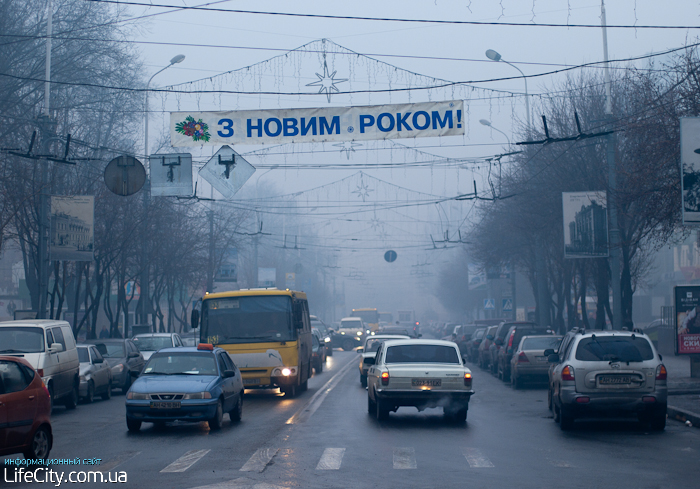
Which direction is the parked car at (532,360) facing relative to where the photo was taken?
away from the camera

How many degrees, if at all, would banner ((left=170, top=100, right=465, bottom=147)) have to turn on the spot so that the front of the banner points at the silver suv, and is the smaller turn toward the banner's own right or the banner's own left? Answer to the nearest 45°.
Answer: approximately 45° to the banner's own left

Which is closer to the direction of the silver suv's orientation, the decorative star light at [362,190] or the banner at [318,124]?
the decorative star light

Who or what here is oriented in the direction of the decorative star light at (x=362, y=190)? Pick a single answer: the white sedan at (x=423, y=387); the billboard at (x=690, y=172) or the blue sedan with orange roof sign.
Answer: the white sedan

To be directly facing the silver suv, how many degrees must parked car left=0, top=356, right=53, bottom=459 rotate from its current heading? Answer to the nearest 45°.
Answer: approximately 135° to its left

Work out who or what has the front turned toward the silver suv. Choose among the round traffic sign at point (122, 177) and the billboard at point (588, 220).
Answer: the billboard

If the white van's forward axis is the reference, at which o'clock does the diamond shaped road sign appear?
The diamond shaped road sign is roughly at 7 o'clock from the white van.

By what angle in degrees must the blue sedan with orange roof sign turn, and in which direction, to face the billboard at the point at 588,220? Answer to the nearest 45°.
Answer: approximately 180°

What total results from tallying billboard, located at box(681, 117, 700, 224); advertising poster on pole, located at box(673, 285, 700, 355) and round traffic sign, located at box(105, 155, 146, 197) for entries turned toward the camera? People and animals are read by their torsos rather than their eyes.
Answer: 2

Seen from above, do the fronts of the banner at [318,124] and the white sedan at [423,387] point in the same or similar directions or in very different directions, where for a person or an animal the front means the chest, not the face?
very different directions

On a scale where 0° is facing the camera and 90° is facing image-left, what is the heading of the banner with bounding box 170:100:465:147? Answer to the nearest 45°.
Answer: approximately 0°

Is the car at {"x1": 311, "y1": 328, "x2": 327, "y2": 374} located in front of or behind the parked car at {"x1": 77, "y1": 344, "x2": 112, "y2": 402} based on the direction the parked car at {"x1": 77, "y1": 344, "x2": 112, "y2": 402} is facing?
behind

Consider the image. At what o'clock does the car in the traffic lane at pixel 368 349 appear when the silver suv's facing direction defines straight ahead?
The car in the traffic lane is roughly at 11 o'clock from the silver suv.

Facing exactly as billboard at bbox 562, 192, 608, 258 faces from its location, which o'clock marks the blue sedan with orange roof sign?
The blue sedan with orange roof sign is roughly at 1 o'clock from the billboard.

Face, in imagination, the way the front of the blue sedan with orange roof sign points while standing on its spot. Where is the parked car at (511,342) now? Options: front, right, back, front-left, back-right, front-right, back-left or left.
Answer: back

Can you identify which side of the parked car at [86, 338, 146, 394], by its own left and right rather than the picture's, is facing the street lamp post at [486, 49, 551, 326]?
back
